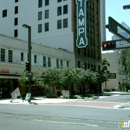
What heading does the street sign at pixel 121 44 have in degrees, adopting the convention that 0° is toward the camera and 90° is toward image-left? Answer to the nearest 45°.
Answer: approximately 0°

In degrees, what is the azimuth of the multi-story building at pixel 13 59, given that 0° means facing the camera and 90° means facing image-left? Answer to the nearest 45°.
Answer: approximately 315°

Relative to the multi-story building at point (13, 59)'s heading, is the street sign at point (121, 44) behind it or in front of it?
in front

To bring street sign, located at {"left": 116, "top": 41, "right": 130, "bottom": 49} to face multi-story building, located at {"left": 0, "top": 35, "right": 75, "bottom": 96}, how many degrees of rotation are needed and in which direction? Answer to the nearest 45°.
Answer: approximately 135° to its right

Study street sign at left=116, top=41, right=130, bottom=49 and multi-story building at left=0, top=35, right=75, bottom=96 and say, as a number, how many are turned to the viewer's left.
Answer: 0
